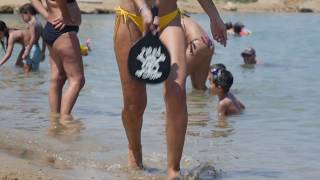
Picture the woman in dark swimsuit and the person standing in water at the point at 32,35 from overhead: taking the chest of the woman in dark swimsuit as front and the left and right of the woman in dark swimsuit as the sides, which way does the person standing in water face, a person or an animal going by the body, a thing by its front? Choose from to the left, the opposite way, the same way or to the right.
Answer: the opposite way

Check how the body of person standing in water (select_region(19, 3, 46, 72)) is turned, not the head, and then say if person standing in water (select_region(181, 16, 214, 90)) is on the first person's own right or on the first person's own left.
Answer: on the first person's own left

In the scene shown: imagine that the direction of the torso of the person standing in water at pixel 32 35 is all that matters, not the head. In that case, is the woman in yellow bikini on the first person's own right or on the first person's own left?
on the first person's own left

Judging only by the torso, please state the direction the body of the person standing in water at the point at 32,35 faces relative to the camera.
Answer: to the viewer's left

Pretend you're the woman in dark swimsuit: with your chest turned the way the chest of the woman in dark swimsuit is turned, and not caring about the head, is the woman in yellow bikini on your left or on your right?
on your right

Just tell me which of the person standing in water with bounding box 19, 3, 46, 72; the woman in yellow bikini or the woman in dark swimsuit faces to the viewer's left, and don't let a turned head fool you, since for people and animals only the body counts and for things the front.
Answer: the person standing in water

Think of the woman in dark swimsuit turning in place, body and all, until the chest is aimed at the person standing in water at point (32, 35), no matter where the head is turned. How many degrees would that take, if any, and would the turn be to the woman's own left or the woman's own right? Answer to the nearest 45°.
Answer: approximately 90° to the woman's own left
